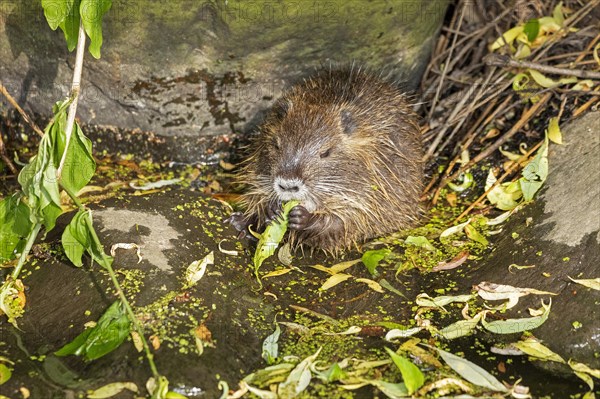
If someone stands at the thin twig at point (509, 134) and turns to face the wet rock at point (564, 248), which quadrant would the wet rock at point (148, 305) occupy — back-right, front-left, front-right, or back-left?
front-right

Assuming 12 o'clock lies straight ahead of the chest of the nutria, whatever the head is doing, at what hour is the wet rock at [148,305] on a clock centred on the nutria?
The wet rock is roughly at 12 o'clock from the nutria.

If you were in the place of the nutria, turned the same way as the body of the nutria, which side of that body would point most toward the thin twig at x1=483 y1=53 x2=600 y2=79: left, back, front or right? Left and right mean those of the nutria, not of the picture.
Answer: back

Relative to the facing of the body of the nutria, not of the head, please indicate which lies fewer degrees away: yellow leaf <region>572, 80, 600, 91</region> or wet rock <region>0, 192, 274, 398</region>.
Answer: the wet rock

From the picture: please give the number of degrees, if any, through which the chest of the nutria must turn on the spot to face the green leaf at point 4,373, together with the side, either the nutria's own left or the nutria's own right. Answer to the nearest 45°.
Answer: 0° — it already faces it

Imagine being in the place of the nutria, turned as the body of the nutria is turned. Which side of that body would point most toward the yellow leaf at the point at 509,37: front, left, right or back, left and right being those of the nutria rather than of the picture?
back

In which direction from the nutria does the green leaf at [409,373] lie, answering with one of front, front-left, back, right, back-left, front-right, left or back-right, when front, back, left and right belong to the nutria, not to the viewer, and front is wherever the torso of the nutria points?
front-left

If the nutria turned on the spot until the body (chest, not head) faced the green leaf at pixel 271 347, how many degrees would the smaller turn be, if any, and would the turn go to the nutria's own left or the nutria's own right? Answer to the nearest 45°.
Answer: approximately 45° to the nutria's own left

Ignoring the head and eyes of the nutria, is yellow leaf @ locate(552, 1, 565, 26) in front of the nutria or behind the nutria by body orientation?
behind

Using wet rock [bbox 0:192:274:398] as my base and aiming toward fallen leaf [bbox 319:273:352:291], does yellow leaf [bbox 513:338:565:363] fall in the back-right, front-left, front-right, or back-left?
front-right

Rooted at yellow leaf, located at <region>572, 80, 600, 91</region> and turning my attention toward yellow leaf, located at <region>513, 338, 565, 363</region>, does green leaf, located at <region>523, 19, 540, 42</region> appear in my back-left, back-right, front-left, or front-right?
back-right

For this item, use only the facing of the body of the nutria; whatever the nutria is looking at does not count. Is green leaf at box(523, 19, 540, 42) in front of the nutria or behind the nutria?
behind

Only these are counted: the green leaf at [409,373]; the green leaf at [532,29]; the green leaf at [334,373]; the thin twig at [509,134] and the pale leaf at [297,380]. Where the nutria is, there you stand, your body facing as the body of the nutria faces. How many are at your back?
2

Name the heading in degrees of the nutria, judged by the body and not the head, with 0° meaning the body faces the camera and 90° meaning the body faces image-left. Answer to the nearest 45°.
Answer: approximately 45°

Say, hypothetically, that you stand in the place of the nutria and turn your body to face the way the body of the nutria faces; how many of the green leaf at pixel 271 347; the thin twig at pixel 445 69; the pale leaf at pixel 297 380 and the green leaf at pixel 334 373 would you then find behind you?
1

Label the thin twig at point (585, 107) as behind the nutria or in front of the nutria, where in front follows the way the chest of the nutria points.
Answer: behind

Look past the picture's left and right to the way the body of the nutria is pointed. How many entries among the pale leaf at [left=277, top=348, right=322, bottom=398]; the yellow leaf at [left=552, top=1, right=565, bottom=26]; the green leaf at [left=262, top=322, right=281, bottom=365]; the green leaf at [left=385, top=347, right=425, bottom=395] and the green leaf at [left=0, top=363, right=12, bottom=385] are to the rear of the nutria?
1

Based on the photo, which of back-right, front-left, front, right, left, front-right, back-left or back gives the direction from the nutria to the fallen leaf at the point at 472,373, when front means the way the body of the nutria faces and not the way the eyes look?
front-left
